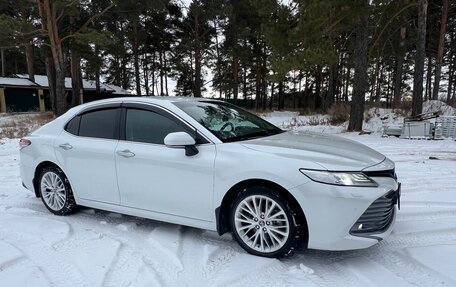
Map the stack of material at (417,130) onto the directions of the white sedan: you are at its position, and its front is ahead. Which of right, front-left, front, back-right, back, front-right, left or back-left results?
left

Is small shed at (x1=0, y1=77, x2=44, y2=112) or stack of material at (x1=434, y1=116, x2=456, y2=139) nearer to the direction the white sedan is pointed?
the stack of material

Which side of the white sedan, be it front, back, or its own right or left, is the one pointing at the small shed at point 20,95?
back

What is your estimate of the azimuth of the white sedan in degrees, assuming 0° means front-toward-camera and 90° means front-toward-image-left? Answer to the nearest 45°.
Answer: approximately 315°

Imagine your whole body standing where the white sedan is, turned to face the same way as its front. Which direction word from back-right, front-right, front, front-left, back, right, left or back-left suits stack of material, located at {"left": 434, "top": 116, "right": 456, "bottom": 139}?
left

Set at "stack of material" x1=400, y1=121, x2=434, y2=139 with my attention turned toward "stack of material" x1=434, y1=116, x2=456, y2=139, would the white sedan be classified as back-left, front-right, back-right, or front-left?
back-right
